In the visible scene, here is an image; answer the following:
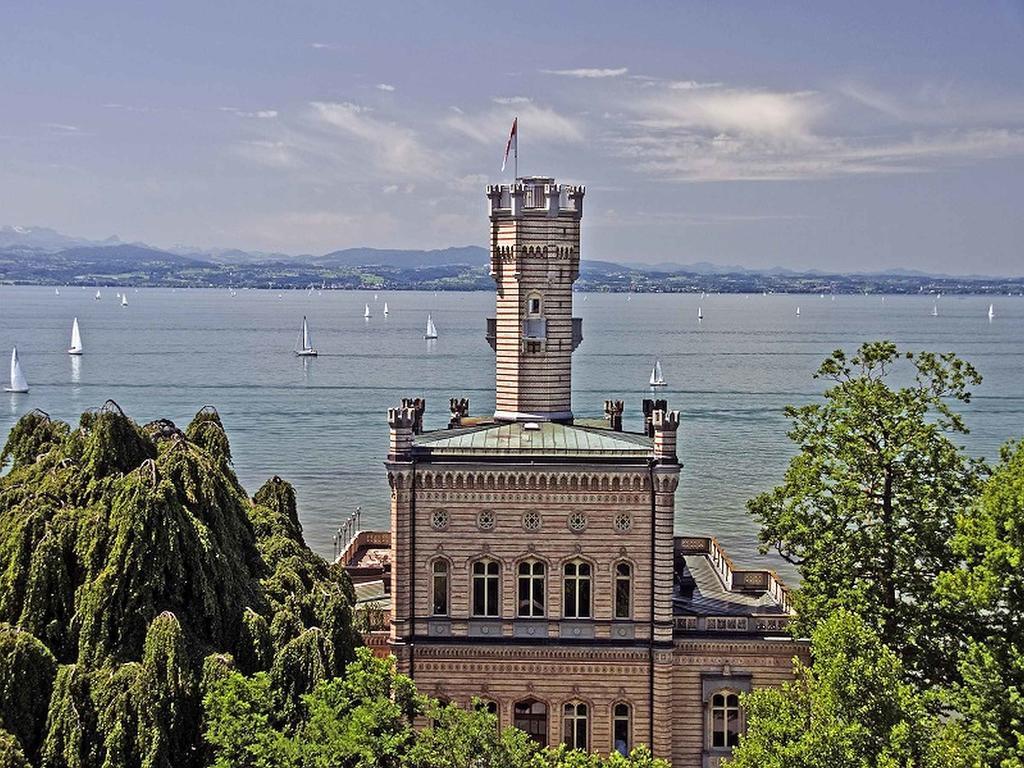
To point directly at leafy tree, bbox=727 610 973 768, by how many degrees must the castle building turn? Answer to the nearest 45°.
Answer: approximately 45° to its left

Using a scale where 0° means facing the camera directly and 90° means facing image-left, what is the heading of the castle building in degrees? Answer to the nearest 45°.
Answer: approximately 0°

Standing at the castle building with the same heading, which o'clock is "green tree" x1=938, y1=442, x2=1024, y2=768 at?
The green tree is roughly at 10 o'clock from the castle building.

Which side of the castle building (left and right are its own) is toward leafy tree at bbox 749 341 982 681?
left

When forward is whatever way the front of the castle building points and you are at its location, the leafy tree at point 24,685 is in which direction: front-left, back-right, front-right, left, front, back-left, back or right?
front-right
